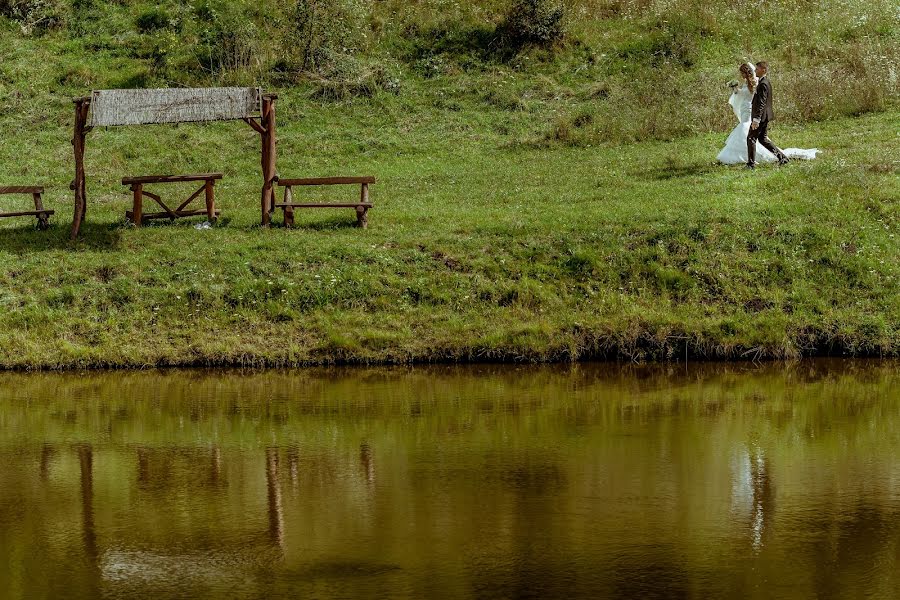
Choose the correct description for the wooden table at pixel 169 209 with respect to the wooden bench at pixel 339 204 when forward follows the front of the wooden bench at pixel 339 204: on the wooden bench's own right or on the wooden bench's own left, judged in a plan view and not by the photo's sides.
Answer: on the wooden bench's own right

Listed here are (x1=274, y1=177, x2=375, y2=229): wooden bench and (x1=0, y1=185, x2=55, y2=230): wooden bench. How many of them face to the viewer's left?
0

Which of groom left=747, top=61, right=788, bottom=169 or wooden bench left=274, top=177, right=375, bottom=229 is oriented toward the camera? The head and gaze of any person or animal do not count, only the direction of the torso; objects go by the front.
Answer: the wooden bench

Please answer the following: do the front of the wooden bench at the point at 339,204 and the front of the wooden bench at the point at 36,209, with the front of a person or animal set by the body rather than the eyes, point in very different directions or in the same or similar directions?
same or similar directions

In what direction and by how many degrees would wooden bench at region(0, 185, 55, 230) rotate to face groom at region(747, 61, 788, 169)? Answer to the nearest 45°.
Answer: approximately 90° to its left

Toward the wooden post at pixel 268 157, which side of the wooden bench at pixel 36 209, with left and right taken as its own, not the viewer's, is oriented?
left

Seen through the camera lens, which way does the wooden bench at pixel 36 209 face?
facing the viewer

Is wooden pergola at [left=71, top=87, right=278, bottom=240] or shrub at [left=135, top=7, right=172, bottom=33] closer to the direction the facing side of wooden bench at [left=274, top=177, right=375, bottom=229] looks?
the wooden pergola

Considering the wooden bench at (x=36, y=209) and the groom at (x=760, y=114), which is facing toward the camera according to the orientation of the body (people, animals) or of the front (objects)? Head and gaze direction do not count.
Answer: the wooden bench

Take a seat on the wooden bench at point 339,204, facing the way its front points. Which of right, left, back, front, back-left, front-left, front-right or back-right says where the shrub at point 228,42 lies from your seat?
back

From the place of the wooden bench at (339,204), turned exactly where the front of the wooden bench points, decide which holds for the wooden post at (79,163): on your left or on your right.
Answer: on your right

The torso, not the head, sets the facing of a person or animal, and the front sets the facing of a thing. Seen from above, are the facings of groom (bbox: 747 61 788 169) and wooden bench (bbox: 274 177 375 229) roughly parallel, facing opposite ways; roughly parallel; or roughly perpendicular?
roughly perpendicular

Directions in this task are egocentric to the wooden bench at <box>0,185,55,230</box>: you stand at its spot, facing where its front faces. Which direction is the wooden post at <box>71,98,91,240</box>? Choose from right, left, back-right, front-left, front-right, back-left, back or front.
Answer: front-left
